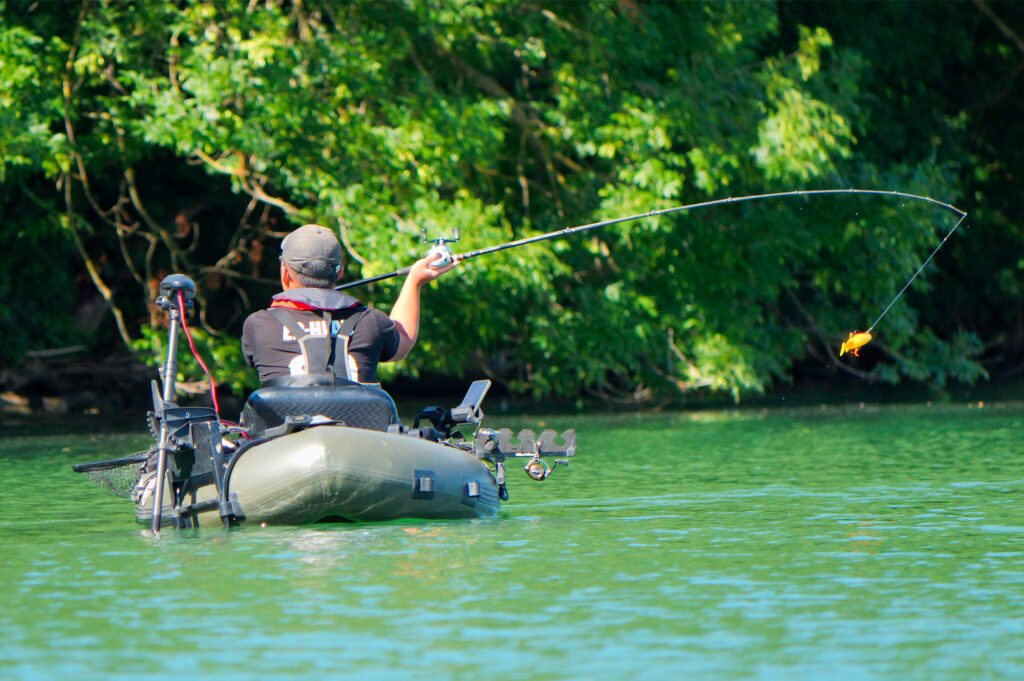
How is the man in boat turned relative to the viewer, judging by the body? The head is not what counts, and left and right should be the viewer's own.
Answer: facing away from the viewer
